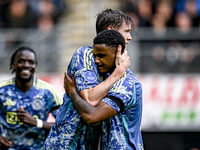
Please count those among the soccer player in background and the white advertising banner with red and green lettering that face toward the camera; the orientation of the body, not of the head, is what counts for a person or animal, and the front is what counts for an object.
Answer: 2

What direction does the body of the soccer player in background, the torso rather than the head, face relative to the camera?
toward the camera

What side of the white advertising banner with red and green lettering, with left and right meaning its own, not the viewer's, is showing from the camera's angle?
front

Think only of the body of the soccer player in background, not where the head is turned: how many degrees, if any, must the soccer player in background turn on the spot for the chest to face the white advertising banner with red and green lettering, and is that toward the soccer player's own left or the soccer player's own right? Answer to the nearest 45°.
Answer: approximately 135° to the soccer player's own left

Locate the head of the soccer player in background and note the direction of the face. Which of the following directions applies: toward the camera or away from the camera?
toward the camera

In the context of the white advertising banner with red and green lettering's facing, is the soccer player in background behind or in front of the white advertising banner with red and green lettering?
in front

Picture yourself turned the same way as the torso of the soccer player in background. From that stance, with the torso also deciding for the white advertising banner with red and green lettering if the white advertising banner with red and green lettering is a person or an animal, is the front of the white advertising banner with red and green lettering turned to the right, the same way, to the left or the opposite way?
the same way
